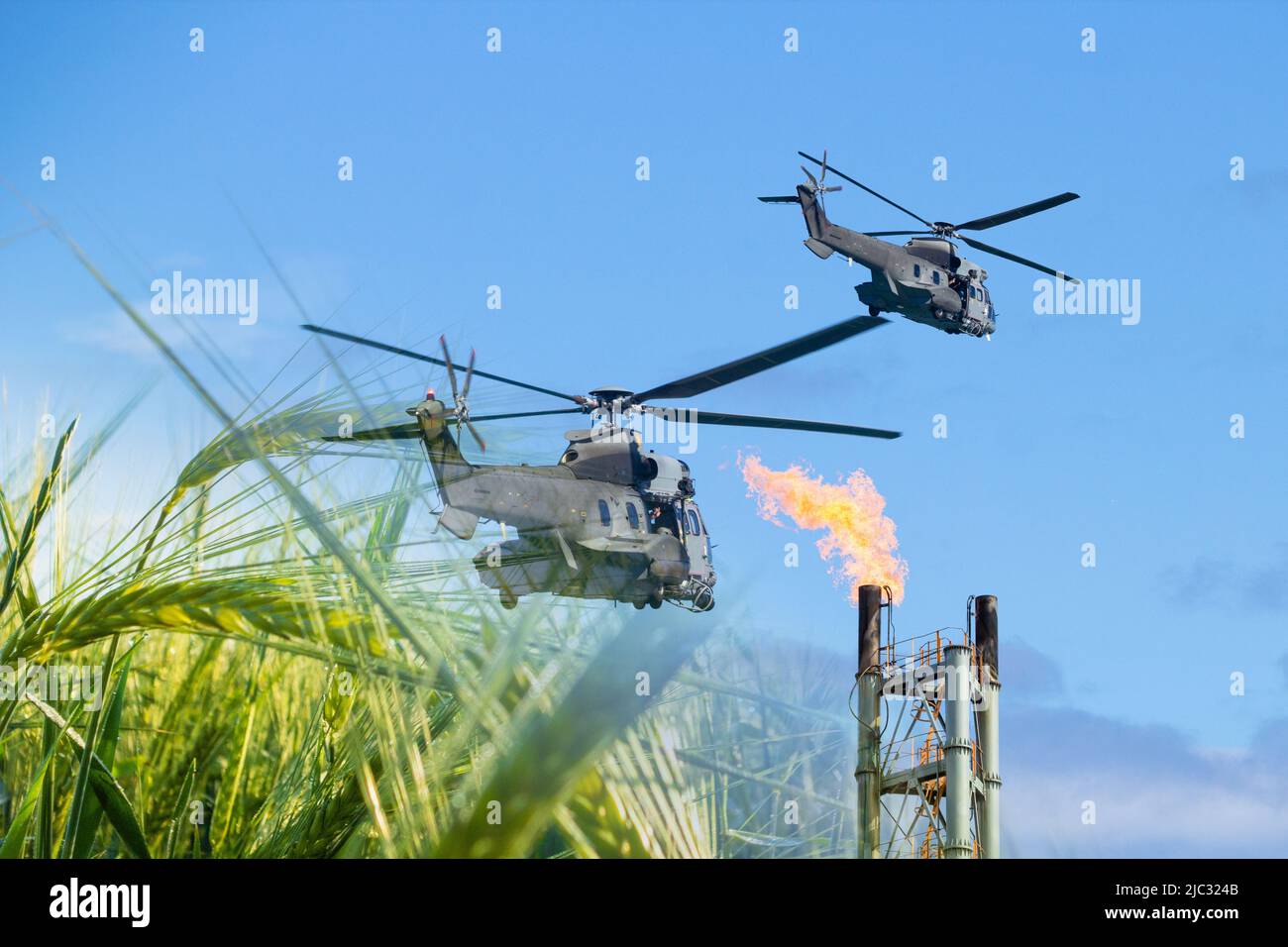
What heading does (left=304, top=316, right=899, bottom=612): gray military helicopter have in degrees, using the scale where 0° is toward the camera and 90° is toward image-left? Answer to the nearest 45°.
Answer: approximately 225°

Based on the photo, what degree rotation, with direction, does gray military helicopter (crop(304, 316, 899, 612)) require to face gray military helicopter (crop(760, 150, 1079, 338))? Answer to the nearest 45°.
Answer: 0° — it already faces it
